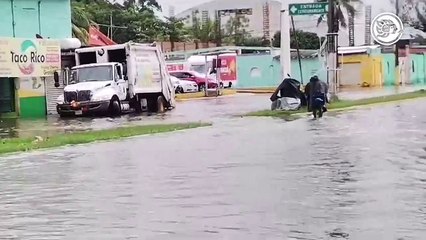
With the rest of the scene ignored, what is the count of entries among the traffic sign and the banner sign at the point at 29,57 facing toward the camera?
2

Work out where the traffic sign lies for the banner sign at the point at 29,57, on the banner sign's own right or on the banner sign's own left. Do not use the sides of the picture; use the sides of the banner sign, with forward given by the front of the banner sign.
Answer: on the banner sign's own left

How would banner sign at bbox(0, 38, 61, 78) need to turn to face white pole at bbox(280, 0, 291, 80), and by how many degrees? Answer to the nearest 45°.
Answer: approximately 90° to its left

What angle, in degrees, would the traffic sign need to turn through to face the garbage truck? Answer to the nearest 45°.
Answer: approximately 90° to its right

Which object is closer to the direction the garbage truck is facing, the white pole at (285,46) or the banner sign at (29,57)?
the banner sign

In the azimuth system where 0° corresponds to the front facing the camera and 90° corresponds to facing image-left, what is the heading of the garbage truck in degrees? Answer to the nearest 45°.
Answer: approximately 45°

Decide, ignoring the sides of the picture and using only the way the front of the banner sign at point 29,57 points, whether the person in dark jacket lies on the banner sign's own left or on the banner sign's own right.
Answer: on the banner sign's own left

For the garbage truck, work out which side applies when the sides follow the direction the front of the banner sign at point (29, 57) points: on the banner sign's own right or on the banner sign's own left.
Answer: on the banner sign's own left

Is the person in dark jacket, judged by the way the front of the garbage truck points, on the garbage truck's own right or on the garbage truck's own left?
on the garbage truck's own left

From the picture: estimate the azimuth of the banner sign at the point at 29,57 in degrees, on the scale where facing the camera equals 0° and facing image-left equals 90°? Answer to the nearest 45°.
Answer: approximately 0°
